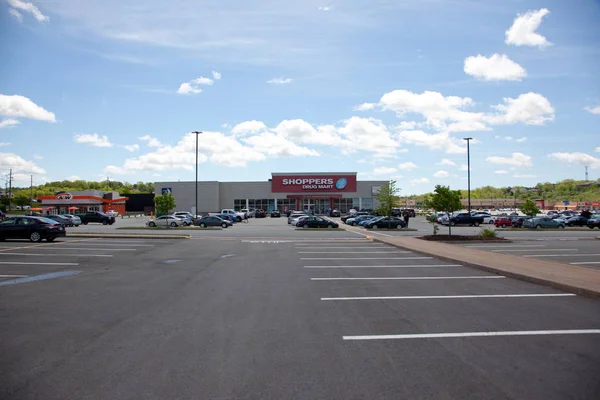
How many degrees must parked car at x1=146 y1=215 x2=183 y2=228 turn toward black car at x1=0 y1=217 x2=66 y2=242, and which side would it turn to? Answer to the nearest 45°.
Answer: approximately 90° to its left

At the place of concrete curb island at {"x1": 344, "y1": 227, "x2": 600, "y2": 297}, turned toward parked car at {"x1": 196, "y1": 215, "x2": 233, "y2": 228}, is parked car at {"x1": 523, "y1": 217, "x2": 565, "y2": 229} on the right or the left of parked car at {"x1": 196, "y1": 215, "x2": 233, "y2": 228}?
right

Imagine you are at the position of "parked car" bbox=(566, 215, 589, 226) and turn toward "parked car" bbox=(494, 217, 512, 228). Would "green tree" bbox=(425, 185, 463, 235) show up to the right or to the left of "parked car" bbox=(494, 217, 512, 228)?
left

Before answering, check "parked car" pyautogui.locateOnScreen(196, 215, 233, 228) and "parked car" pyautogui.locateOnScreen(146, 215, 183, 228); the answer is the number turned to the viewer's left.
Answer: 1

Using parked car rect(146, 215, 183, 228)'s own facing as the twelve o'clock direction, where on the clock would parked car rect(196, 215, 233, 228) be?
parked car rect(196, 215, 233, 228) is roughly at 6 o'clock from parked car rect(146, 215, 183, 228).

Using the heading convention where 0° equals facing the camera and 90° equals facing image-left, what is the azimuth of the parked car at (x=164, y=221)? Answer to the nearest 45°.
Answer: approximately 90°
